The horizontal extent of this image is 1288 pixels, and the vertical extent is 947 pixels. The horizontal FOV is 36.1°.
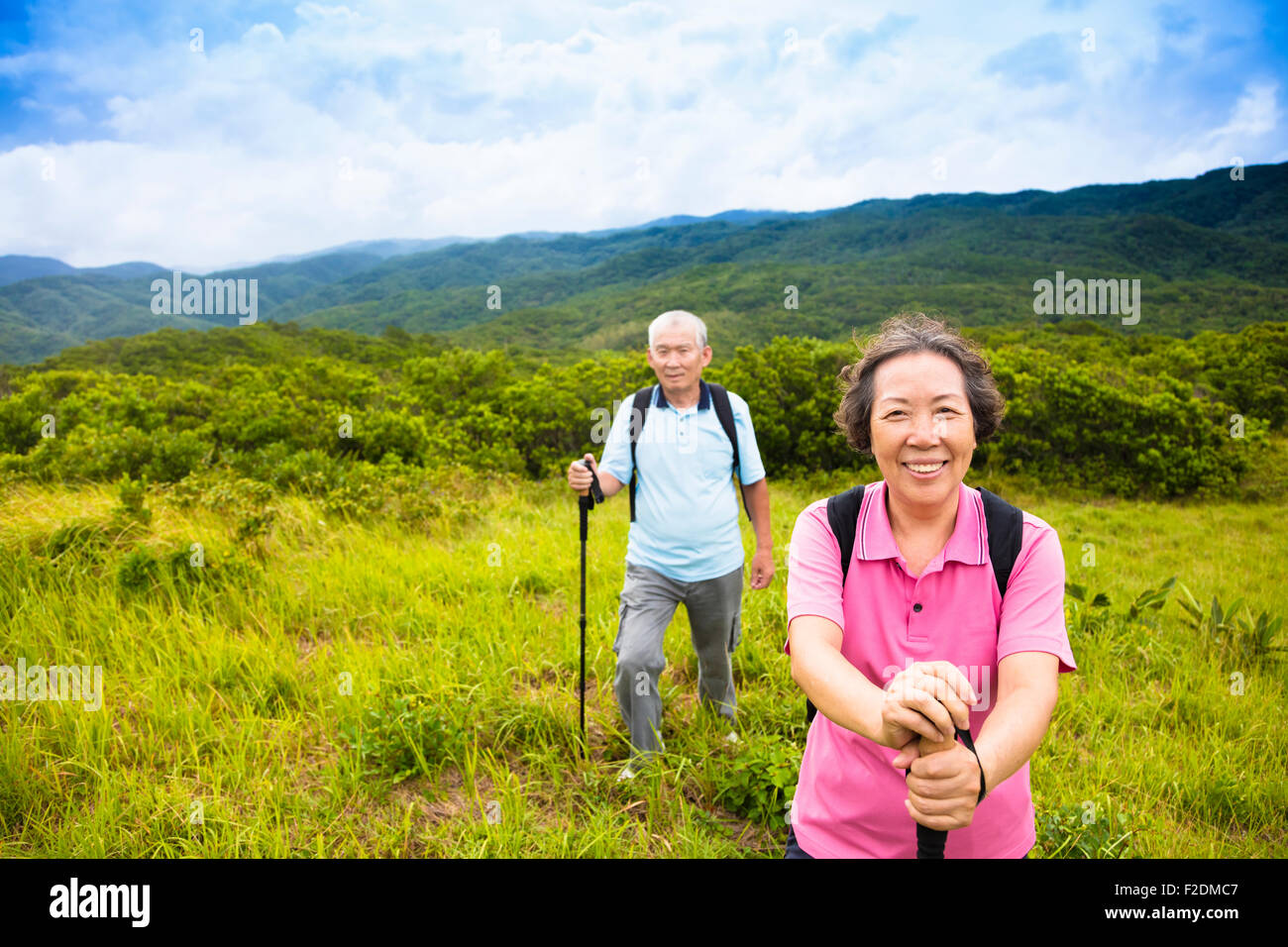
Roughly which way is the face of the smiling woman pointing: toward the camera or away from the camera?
toward the camera

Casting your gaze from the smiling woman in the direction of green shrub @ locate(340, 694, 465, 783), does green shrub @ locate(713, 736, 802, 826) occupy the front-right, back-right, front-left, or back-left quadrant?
front-right

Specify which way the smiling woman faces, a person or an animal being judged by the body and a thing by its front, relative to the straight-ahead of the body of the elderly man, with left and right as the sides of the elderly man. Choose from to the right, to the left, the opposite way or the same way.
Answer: the same way

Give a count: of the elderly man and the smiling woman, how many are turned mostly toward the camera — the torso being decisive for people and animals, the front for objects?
2

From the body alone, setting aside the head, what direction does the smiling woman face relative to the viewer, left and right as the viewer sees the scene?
facing the viewer

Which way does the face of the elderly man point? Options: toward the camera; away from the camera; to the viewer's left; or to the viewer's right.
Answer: toward the camera

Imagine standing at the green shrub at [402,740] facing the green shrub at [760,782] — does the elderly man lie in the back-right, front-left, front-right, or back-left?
front-left

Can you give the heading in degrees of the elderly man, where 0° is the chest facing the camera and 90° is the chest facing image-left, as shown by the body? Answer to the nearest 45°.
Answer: approximately 0°

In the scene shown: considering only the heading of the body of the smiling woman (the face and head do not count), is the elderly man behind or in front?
behind
